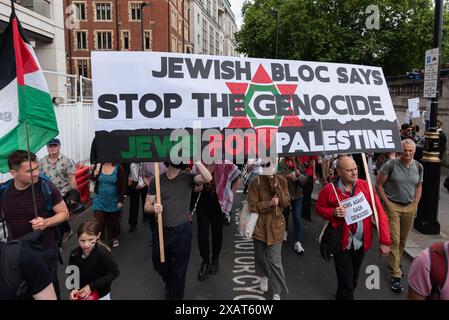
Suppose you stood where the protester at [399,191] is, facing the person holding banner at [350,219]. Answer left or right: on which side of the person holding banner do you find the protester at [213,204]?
right

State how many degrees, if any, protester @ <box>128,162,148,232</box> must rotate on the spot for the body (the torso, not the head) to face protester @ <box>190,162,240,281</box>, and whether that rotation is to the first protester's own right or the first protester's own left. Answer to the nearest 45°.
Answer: approximately 45° to the first protester's own left

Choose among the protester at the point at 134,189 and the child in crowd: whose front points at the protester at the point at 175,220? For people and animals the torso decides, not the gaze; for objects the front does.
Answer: the protester at the point at 134,189

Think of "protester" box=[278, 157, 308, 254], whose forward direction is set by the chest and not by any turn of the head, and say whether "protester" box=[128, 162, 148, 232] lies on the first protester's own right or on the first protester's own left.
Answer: on the first protester's own right

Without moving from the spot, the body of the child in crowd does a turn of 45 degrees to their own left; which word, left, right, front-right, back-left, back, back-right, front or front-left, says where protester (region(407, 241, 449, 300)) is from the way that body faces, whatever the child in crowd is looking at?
front-left

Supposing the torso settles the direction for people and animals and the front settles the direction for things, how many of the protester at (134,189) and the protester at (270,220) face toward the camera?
2

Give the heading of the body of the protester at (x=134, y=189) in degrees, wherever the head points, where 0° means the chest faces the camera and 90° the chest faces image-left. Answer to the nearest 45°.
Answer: approximately 0°

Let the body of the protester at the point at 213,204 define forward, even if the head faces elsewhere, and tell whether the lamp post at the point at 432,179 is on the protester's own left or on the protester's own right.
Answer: on the protester's own left

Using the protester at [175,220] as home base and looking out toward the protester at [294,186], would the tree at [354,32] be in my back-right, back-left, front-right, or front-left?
front-left

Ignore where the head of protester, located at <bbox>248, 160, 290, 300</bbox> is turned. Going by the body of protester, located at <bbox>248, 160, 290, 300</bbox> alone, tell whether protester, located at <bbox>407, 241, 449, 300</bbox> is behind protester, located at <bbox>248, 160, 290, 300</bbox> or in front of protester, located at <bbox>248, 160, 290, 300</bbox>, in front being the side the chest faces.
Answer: in front

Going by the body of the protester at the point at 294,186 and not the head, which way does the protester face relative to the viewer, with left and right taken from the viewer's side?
facing the viewer

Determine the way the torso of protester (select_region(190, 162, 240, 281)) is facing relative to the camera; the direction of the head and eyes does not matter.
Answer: toward the camera

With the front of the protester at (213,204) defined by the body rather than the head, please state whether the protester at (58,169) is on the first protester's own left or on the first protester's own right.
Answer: on the first protester's own right

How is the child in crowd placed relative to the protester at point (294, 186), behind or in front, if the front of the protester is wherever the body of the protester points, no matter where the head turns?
in front

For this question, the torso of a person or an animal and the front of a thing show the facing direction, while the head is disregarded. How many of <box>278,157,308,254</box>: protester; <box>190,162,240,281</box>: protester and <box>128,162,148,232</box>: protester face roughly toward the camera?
3
